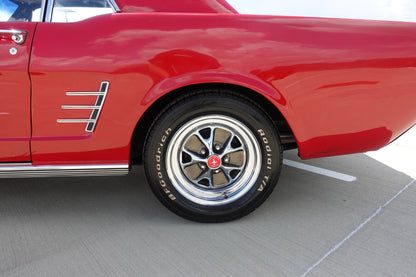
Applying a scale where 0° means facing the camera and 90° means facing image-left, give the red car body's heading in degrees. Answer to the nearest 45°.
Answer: approximately 90°
